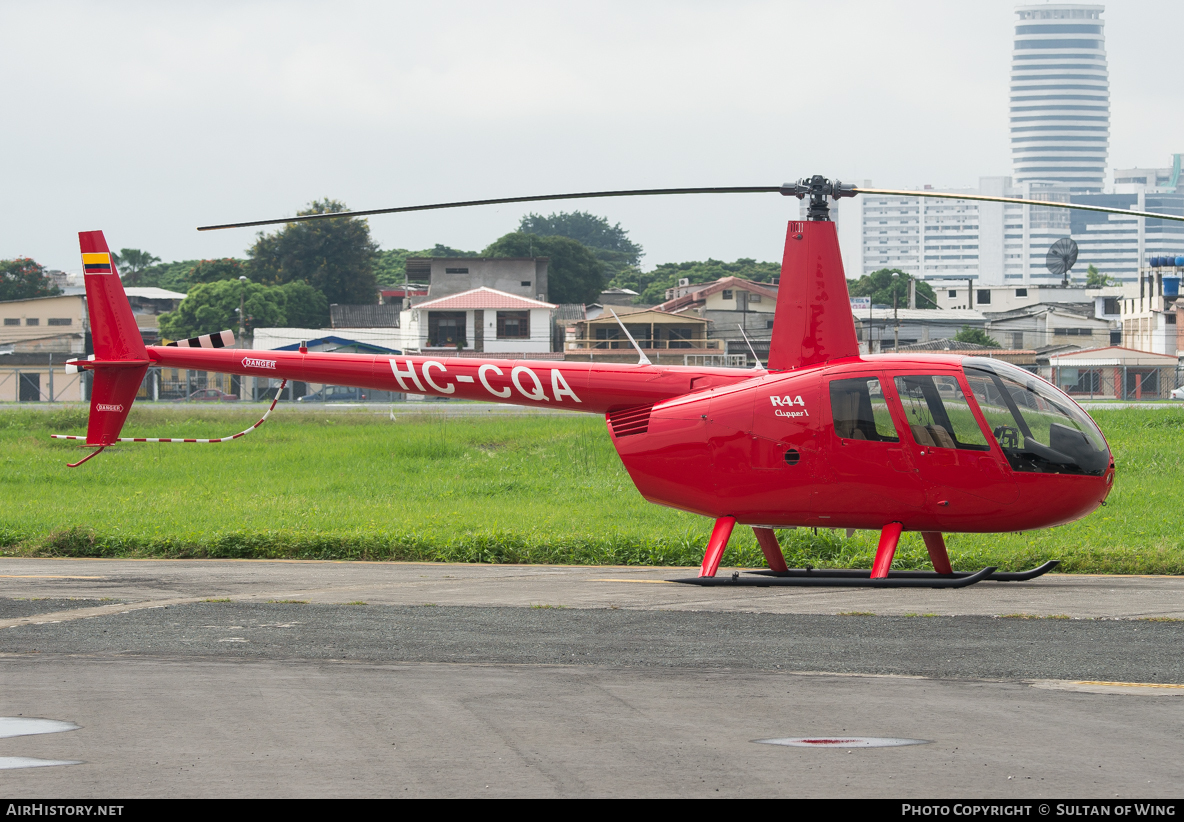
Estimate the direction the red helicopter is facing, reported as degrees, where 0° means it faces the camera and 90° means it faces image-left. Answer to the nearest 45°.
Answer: approximately 270°
